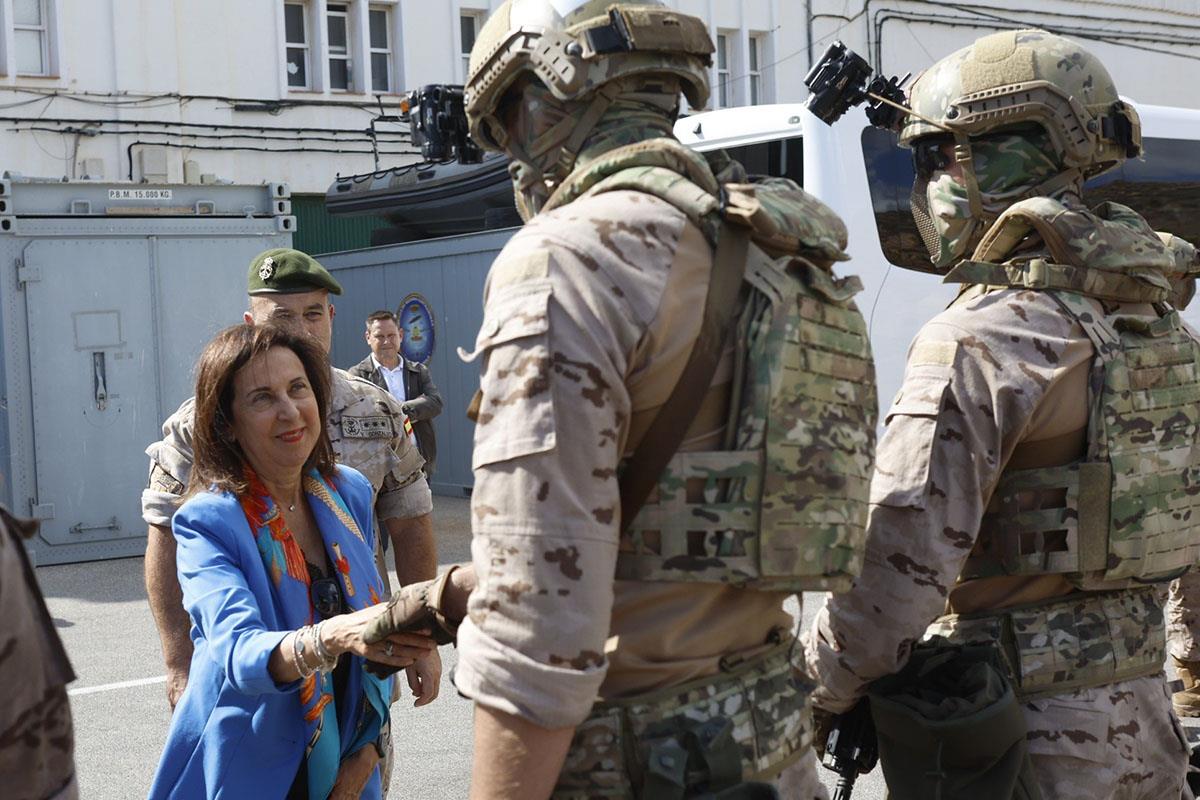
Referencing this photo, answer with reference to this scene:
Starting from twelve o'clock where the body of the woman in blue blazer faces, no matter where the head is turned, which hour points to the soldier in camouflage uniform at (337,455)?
The soldier in camouflage uniform is roughly at 8 o'clock from the woman in blue blazer.

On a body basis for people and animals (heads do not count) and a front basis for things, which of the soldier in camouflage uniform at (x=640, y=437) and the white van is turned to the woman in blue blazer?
the soldier in camouflage uniform

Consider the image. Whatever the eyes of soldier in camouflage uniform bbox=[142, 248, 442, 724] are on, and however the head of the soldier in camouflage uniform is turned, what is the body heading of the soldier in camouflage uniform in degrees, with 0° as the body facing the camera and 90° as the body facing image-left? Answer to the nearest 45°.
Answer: approximately 0°

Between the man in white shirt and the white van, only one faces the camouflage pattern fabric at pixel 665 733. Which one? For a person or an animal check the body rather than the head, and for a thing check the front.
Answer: the man in white shirt

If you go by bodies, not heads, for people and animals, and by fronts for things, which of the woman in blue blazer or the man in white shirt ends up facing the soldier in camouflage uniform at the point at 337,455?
the man in white shirt

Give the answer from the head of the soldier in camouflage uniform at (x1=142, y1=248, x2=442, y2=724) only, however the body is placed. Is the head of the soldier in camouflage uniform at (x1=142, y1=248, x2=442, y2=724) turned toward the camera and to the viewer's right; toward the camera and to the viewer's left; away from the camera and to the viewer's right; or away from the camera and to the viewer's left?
toward the camera and to the viewer's right

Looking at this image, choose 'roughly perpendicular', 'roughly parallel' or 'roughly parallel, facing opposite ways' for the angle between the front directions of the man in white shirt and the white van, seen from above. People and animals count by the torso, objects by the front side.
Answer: roughly perpendicular

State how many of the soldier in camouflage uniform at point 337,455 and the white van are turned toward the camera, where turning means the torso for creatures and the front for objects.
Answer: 1
